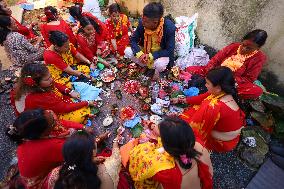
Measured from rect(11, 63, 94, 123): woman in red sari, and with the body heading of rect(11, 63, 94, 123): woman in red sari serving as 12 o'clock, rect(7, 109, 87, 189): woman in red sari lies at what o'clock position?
rect(7, 109, 87, 189): woman in red sari is roughly at 3 o'clock from rect(11, 63, 94, 123): woman in red sari.

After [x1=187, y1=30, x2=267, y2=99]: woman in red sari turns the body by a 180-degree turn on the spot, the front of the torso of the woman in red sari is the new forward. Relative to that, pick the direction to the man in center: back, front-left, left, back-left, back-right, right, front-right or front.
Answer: back-left

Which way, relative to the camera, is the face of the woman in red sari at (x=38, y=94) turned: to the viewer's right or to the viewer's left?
to the viewer's right

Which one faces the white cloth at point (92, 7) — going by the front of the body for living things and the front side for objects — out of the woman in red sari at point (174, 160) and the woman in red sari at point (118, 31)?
the woman in red sari at point (174, 160)

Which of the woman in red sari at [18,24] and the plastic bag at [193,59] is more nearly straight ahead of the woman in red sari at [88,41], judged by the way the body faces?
the plastic bag

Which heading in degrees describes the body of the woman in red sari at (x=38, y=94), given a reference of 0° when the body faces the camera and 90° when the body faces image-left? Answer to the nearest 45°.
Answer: approximately 270°

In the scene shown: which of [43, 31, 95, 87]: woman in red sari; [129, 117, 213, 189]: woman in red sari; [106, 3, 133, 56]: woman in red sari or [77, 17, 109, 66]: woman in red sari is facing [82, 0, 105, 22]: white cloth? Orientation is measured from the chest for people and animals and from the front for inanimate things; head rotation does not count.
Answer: [129, 117, 213, 189]: woman in red sari

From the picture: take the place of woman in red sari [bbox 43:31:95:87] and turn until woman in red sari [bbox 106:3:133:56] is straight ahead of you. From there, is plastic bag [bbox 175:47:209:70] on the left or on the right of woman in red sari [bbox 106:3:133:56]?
right

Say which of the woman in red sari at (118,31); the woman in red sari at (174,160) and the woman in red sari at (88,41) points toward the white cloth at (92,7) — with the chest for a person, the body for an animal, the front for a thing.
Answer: the woman in red sari at (174,160)

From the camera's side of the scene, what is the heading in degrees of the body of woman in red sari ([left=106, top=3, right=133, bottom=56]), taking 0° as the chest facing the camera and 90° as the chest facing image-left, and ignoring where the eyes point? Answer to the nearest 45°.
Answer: approximately 0°

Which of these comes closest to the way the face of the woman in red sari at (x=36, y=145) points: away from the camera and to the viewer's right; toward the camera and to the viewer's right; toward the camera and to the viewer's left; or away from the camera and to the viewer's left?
away from the camera and to the viewer's right

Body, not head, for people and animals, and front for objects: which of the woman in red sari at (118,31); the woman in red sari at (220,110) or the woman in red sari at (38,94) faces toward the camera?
the woman in red sari at (118,31)

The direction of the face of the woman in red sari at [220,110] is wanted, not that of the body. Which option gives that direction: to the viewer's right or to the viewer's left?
to the viewer's left
